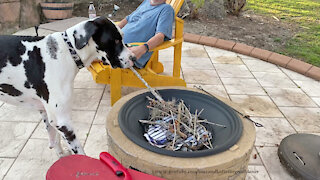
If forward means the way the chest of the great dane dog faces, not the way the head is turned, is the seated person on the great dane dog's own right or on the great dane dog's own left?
on the great dane dog's own left

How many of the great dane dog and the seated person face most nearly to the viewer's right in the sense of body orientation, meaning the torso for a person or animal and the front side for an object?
1

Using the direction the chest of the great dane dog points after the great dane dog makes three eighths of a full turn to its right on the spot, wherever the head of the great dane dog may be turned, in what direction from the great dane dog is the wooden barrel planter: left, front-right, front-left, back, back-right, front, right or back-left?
back-right

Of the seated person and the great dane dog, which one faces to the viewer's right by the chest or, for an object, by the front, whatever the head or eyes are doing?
the great dane dog

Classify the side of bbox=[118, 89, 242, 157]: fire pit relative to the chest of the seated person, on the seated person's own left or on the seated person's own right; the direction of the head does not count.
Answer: on the seated person's own left

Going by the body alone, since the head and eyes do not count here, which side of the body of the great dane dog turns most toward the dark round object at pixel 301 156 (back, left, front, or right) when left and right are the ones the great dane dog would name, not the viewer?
front

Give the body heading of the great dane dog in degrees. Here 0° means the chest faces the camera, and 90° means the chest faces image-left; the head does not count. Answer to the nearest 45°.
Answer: approximately 270°

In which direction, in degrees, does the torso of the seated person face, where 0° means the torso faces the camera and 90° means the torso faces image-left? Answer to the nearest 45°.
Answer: approximately 45°

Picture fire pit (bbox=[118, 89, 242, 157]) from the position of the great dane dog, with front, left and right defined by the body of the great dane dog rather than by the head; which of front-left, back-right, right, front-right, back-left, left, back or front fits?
front

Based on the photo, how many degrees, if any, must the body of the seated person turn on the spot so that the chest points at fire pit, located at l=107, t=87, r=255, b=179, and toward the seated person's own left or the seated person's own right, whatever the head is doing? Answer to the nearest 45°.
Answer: approximately 45° to the seated person's own left

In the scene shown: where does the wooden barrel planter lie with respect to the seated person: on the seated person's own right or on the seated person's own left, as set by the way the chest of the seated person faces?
on the seated person's own right

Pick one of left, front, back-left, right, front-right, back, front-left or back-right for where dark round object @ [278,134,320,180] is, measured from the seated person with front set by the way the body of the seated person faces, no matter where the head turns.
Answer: left

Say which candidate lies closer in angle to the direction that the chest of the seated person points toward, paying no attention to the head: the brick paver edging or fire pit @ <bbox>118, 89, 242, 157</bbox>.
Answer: the fire pit
